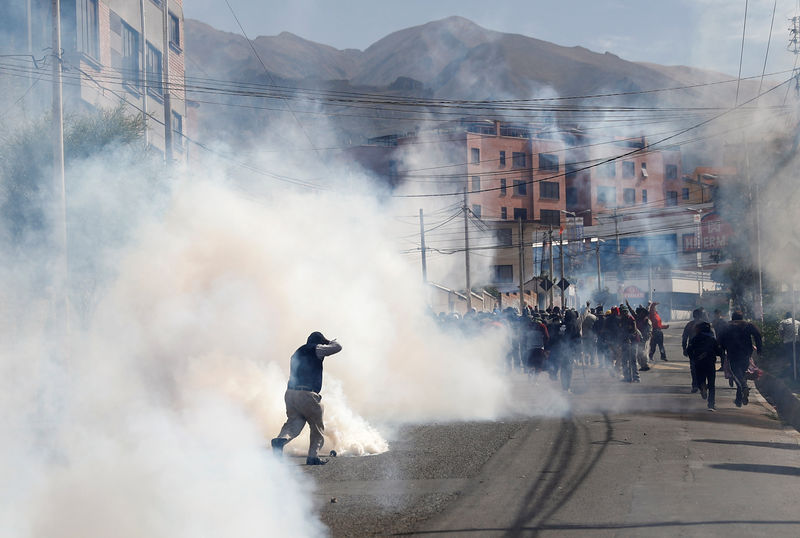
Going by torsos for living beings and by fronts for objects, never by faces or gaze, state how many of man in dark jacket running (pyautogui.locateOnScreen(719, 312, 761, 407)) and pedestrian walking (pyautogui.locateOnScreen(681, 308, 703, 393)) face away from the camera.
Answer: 2

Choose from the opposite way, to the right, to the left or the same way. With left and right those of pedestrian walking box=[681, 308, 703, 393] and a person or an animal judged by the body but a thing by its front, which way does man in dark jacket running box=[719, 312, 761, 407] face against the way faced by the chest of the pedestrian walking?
the same way

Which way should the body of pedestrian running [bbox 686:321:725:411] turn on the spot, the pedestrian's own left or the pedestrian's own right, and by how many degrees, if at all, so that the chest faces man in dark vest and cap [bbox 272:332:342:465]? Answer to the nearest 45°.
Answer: approximately 135° to the pedestrian's own left

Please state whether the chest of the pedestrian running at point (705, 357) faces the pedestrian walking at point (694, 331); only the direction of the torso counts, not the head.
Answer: yes

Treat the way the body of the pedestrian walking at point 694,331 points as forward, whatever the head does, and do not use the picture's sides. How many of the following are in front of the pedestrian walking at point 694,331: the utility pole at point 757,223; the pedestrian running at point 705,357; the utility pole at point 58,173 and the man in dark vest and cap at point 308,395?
1

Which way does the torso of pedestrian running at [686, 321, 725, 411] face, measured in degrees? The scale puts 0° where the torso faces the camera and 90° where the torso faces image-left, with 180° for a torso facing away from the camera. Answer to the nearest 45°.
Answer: approximately 180°

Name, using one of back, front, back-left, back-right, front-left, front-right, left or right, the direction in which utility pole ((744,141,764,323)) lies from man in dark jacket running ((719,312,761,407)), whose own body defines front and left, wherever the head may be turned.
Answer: front

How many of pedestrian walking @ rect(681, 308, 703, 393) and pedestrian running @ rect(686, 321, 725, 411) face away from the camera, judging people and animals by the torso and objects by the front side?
2

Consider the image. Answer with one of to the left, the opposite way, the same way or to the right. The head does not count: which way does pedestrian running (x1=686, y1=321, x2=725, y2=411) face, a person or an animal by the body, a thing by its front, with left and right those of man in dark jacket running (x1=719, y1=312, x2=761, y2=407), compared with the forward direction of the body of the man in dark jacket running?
the same way

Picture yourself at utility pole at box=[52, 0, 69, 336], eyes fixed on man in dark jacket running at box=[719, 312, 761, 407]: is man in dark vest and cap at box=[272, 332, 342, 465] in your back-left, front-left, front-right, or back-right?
front-right

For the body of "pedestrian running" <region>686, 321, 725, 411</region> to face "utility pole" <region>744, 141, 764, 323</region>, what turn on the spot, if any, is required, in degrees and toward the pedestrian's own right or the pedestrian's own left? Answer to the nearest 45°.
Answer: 0° — they already face it

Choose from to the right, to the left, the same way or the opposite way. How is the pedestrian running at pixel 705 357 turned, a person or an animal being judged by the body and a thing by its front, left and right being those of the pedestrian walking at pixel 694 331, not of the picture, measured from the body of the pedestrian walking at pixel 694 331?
the same way

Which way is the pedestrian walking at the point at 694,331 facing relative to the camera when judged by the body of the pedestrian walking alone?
away from the camera
